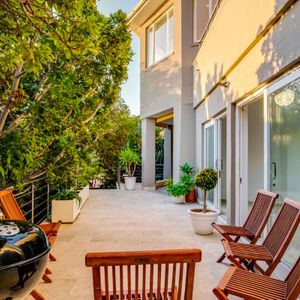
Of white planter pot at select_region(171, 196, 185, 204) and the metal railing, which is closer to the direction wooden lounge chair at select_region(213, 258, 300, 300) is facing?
the metal railing

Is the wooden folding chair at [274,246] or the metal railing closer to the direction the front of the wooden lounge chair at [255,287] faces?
the metal railing

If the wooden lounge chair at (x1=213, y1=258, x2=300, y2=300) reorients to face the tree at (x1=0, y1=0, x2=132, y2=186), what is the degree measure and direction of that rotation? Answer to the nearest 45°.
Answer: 0° — it already faces it

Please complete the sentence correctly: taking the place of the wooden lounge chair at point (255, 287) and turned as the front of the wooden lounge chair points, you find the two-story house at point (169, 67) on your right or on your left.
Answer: on your right

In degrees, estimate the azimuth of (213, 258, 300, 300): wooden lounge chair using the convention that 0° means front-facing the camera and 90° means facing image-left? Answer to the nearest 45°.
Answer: approximately 90°

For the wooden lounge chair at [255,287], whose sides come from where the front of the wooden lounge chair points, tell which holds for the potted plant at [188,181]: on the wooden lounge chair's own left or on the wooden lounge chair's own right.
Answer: on the wooden lounge chair's own right

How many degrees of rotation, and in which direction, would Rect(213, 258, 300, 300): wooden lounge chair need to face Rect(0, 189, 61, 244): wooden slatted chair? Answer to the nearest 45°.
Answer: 0° — it already faces it

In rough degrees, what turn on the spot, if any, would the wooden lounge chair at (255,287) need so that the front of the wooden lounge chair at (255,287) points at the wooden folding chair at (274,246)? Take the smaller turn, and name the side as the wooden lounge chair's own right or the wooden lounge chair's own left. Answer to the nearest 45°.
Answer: approximately 90° to the wooden lounge chair's own right
